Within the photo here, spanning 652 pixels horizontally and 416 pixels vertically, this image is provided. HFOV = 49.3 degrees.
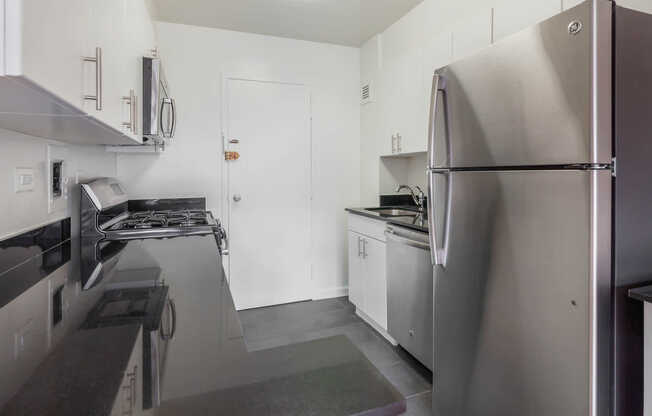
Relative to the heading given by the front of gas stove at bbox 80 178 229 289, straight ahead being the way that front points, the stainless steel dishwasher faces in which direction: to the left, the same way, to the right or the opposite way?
the opposite way

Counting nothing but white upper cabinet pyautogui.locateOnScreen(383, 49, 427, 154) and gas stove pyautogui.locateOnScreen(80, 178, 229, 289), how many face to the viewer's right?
1

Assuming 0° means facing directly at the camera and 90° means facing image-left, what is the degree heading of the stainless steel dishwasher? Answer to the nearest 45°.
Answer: approximately 45°

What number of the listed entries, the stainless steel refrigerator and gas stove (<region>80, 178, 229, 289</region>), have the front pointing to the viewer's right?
1

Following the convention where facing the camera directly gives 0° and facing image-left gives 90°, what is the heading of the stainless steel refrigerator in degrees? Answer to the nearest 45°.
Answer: approximately 45°

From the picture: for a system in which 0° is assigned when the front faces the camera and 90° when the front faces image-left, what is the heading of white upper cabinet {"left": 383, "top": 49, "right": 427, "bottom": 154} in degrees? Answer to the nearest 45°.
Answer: approximately 45°

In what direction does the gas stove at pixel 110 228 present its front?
to the viewer's right
